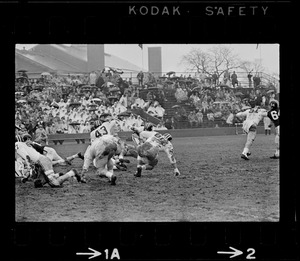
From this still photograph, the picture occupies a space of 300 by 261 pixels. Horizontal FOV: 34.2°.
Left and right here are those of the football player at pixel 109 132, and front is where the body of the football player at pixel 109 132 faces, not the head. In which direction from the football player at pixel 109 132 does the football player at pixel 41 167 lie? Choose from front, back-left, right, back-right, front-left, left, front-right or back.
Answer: back-left

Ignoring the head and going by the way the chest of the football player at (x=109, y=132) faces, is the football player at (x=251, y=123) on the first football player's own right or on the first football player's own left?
on the first football player's own right
